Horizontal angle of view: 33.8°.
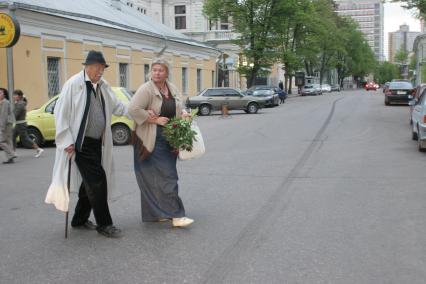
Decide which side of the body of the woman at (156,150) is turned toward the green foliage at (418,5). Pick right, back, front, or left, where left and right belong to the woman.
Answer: left

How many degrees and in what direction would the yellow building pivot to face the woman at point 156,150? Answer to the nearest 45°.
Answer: approximately 45° to its right

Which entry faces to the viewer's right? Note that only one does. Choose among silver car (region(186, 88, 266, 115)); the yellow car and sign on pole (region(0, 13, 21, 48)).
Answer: the silver car

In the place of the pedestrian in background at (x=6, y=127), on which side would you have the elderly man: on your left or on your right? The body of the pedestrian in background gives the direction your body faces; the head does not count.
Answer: on your left

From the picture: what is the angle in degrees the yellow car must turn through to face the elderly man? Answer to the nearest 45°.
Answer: approximately 90° to its left

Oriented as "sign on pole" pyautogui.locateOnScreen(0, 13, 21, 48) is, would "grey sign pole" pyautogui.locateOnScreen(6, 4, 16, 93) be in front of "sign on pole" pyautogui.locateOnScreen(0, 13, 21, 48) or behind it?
behind

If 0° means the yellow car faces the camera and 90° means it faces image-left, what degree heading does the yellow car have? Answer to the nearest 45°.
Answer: approximately 90°

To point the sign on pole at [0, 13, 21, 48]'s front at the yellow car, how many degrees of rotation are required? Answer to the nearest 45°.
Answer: approximately 135° to its left

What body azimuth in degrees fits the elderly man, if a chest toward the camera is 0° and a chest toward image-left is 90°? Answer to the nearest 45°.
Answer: approximately 315°

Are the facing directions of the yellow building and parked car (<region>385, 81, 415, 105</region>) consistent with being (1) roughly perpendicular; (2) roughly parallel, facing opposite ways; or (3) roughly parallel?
roughly perpendicular

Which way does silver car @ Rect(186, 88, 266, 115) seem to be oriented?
to the viewer's right

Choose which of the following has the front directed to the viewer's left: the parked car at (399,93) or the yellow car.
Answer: the yellow car

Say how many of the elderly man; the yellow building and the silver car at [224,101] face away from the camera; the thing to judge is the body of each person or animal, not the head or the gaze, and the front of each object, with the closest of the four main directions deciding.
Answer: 0

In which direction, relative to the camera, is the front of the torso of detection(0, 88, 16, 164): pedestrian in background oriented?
to the viewer's left
